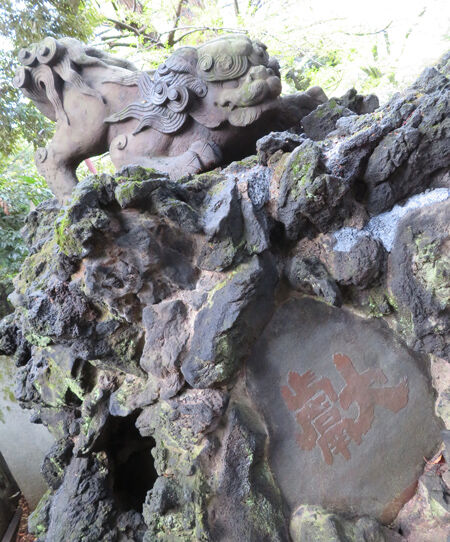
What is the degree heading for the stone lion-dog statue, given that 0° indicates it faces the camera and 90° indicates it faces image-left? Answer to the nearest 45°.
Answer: approximately 270°

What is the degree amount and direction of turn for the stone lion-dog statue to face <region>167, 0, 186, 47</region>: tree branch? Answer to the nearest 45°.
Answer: approximately 90° to its left
